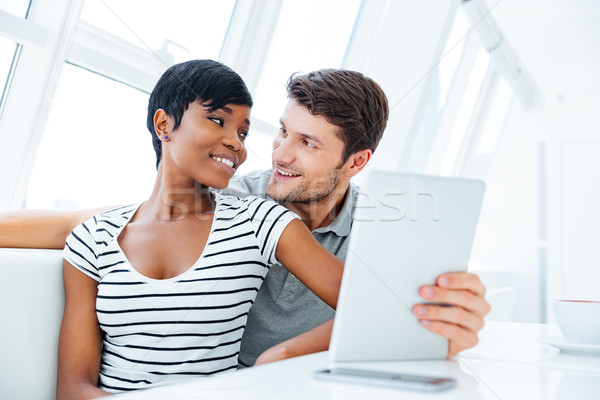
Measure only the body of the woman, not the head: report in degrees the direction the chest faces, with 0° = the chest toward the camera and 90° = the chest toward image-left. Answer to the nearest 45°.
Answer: approximately 0°

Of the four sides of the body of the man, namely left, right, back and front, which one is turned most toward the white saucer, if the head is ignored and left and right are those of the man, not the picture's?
left

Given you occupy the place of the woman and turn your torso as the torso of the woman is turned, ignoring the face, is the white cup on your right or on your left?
on your left

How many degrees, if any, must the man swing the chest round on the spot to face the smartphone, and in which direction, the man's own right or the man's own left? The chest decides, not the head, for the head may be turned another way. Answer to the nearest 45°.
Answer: approximately 45° to the man's own left
